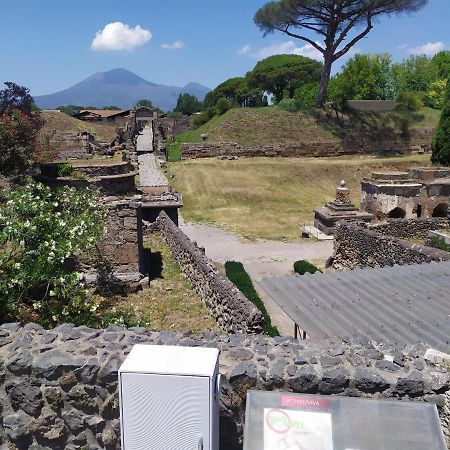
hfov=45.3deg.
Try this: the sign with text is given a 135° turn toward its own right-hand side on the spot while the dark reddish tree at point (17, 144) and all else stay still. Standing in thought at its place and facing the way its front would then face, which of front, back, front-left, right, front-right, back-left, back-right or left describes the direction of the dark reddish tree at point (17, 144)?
front

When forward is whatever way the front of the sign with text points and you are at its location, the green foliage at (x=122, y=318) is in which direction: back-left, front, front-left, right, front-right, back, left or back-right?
back-right

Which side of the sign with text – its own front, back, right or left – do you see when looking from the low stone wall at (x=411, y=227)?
back

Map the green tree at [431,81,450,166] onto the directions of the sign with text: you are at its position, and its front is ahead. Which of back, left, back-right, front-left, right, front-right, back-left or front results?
back

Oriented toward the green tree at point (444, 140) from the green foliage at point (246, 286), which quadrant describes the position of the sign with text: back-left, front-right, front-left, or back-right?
back-right

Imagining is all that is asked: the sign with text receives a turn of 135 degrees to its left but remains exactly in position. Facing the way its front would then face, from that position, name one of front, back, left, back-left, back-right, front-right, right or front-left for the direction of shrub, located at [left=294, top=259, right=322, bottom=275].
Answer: front-left

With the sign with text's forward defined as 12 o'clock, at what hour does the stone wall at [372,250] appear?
The stone wall is roughly at 6 o'clock from the sign with text.

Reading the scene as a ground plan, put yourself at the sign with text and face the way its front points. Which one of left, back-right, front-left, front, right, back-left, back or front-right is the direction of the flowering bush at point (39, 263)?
back-right

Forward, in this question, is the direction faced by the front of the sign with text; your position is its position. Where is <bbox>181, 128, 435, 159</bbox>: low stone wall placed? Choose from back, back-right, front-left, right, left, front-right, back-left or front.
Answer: back

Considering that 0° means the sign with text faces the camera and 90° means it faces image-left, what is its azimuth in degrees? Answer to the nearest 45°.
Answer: approximately 0°

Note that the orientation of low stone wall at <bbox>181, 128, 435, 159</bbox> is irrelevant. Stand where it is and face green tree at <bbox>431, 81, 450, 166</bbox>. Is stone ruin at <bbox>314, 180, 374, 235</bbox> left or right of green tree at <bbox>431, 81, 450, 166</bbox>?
right
